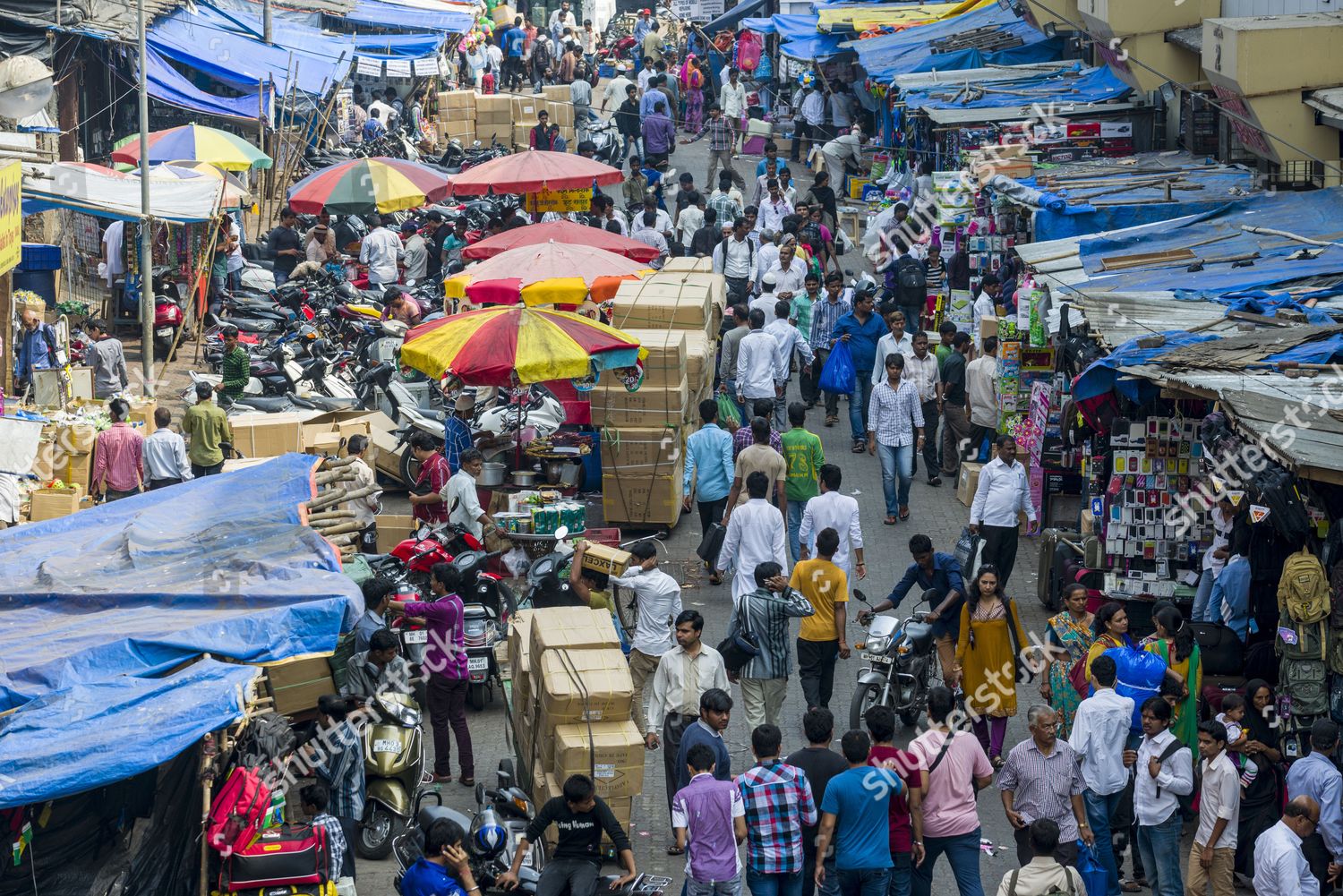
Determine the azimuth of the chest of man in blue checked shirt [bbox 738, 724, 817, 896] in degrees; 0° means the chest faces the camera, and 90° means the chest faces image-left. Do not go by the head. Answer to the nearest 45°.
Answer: approximately 180°

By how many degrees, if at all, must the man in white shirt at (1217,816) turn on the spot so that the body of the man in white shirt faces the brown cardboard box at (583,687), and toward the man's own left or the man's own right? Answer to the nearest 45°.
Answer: approximately 45° to the man's own right

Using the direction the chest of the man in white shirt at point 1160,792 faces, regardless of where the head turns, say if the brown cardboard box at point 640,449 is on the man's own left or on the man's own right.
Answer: on the man's own right

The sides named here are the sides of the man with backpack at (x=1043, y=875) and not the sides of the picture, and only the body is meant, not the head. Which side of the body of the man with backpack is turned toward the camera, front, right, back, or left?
back

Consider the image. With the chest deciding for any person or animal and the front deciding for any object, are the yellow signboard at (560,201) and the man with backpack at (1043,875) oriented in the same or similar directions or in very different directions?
very different directions

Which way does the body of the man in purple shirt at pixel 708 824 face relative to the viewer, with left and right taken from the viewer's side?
facing away from the viewer

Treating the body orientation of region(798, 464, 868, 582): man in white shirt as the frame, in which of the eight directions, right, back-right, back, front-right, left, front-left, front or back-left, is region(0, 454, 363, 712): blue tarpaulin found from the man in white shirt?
back-left

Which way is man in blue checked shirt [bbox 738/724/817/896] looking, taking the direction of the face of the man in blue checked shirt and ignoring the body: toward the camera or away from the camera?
away from the camera

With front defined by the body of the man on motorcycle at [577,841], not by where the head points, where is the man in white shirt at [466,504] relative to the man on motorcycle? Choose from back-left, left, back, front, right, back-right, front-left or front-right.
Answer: back

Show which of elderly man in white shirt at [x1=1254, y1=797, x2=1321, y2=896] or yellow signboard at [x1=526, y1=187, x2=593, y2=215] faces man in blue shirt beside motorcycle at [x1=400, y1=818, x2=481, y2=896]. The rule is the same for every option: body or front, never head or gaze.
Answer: the yellow signboard

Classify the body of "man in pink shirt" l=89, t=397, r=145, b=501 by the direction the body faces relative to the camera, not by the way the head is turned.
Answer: away from the camera

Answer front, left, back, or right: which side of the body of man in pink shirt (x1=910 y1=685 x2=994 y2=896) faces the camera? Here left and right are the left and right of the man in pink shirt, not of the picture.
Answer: back

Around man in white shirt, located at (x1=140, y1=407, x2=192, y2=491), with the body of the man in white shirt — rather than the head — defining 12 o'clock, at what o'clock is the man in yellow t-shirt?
The man in yellow t-shirt is roughly at 5 o'clock from the man in white shirt.
